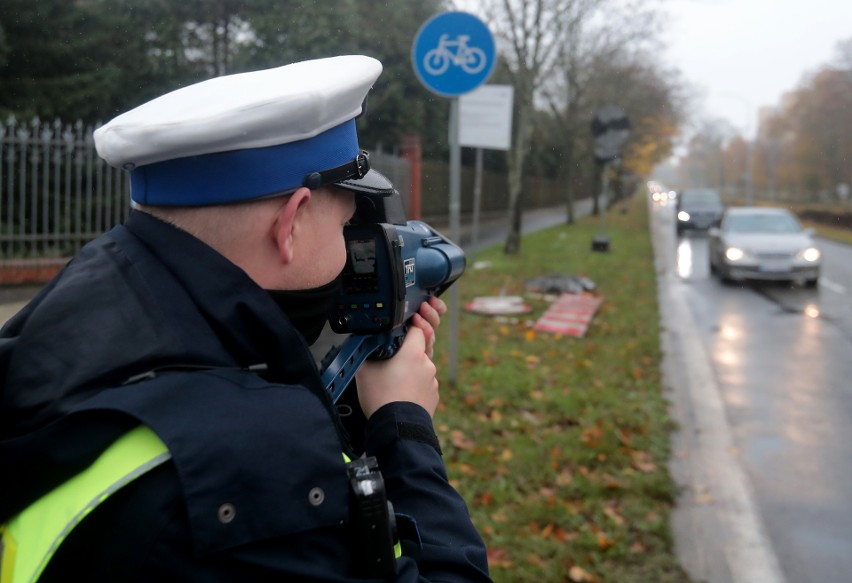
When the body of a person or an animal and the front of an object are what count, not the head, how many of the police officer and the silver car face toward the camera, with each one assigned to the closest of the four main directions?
1

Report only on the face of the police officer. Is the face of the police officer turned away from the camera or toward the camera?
away from the camera

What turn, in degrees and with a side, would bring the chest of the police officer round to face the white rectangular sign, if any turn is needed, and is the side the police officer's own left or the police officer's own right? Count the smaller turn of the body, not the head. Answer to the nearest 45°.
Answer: approximately 45° to the police officer's own left

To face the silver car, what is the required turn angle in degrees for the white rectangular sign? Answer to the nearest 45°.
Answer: approximately 135° to its left

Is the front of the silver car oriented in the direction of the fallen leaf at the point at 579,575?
yes

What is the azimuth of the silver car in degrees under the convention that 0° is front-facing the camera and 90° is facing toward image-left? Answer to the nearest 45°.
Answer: approximately 0°

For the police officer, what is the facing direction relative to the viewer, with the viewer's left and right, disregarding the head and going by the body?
facing away from the viewer and to the right of the viewer

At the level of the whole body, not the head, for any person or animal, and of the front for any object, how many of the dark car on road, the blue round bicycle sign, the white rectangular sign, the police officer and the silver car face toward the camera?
4
